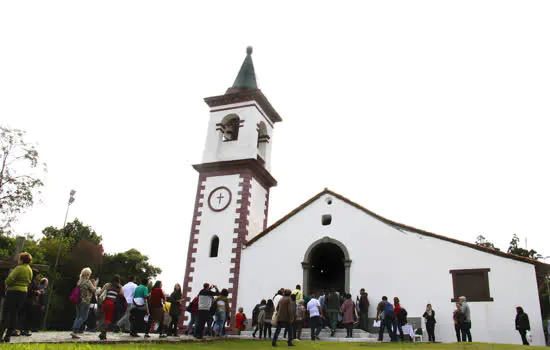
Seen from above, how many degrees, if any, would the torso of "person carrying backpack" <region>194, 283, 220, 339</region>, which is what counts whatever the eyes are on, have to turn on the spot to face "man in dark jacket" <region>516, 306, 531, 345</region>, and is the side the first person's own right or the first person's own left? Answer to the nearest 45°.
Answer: approximately 45° to the first person's own right

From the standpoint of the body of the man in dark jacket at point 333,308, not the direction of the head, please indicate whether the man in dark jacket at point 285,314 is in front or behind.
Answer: behind

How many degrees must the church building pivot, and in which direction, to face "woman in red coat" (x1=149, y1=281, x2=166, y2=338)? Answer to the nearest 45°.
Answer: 0° — it already faces them

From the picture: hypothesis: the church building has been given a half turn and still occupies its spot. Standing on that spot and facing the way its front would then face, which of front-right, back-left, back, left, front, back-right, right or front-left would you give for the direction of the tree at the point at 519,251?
front-right

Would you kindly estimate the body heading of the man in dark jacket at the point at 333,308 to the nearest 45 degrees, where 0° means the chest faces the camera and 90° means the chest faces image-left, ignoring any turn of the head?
approximately 180°

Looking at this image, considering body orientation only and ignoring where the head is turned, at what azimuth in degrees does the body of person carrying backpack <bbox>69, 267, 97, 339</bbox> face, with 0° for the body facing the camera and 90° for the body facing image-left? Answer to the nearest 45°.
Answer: approximately 225°

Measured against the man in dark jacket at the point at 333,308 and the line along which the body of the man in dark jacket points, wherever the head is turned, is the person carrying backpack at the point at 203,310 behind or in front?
behind

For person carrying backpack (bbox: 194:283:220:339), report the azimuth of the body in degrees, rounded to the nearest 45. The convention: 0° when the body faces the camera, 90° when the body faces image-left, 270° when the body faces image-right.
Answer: approximately 225°
